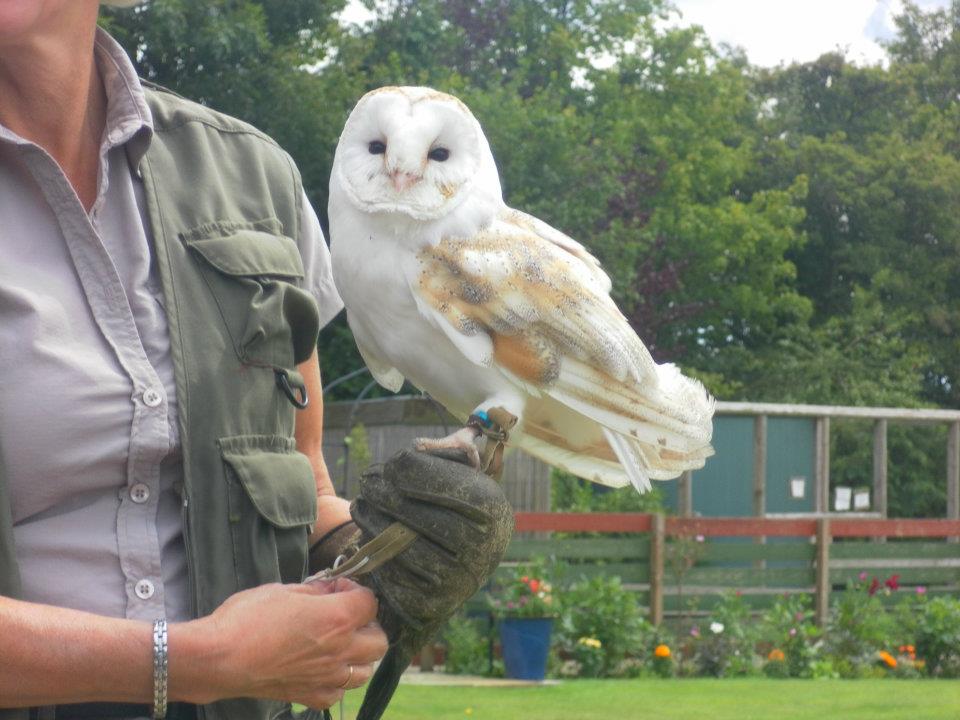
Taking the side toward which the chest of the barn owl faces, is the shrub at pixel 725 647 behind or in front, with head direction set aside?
behind

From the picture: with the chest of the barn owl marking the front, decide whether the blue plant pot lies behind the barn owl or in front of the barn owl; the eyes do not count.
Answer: behind

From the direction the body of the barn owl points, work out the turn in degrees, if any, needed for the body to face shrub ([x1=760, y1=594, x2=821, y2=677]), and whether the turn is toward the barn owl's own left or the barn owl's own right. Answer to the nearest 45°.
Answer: approximately 135° to the barn owl's own right

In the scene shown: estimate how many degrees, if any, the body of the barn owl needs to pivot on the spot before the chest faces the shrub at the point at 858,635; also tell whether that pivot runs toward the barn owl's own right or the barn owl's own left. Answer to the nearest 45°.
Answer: approximately 135° to the barn owl's own right

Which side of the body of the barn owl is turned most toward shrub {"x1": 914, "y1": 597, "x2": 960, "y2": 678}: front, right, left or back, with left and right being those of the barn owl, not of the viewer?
back

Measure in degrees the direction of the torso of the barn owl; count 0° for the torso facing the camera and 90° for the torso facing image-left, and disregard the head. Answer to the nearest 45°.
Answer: approximately 45°

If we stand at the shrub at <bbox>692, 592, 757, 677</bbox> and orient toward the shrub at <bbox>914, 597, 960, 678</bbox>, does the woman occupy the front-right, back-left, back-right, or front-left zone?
back-right

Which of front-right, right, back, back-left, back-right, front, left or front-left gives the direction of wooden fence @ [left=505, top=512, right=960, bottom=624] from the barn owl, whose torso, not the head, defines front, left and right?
back-right

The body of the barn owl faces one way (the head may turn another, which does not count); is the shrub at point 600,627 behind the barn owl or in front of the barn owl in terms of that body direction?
behind
